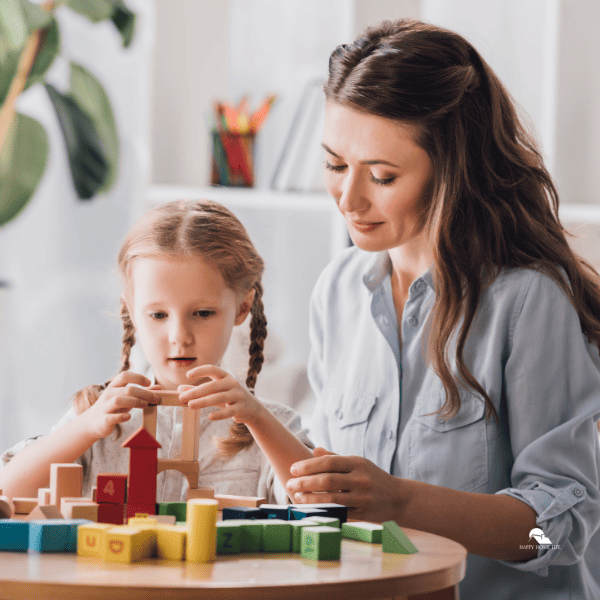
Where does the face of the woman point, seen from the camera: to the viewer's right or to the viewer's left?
to the viewer's left

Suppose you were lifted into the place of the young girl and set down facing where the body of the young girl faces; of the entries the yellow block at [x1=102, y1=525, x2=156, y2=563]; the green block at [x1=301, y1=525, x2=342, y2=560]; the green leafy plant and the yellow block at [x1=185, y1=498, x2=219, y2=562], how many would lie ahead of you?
3

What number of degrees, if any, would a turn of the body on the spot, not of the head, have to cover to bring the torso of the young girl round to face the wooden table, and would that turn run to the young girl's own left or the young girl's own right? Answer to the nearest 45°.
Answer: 0° — they already face it

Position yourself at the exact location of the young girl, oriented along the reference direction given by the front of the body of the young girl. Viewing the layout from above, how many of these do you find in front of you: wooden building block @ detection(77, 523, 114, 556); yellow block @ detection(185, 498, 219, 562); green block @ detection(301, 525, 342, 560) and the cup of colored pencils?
3

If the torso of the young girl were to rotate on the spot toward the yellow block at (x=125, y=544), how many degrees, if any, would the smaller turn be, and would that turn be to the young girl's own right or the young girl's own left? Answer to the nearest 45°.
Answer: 0° — they already face it

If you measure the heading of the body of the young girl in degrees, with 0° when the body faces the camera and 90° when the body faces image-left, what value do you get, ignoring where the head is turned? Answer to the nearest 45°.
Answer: approximately 0°
